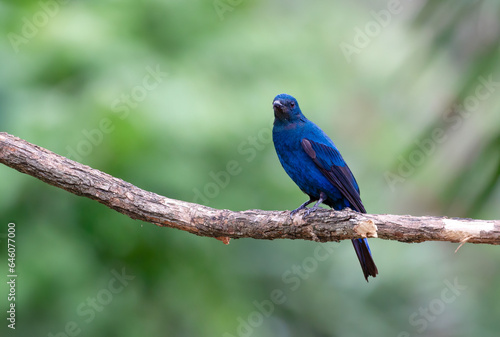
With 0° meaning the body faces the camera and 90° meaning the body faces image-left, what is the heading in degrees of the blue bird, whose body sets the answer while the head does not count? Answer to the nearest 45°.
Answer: approximately 45°
